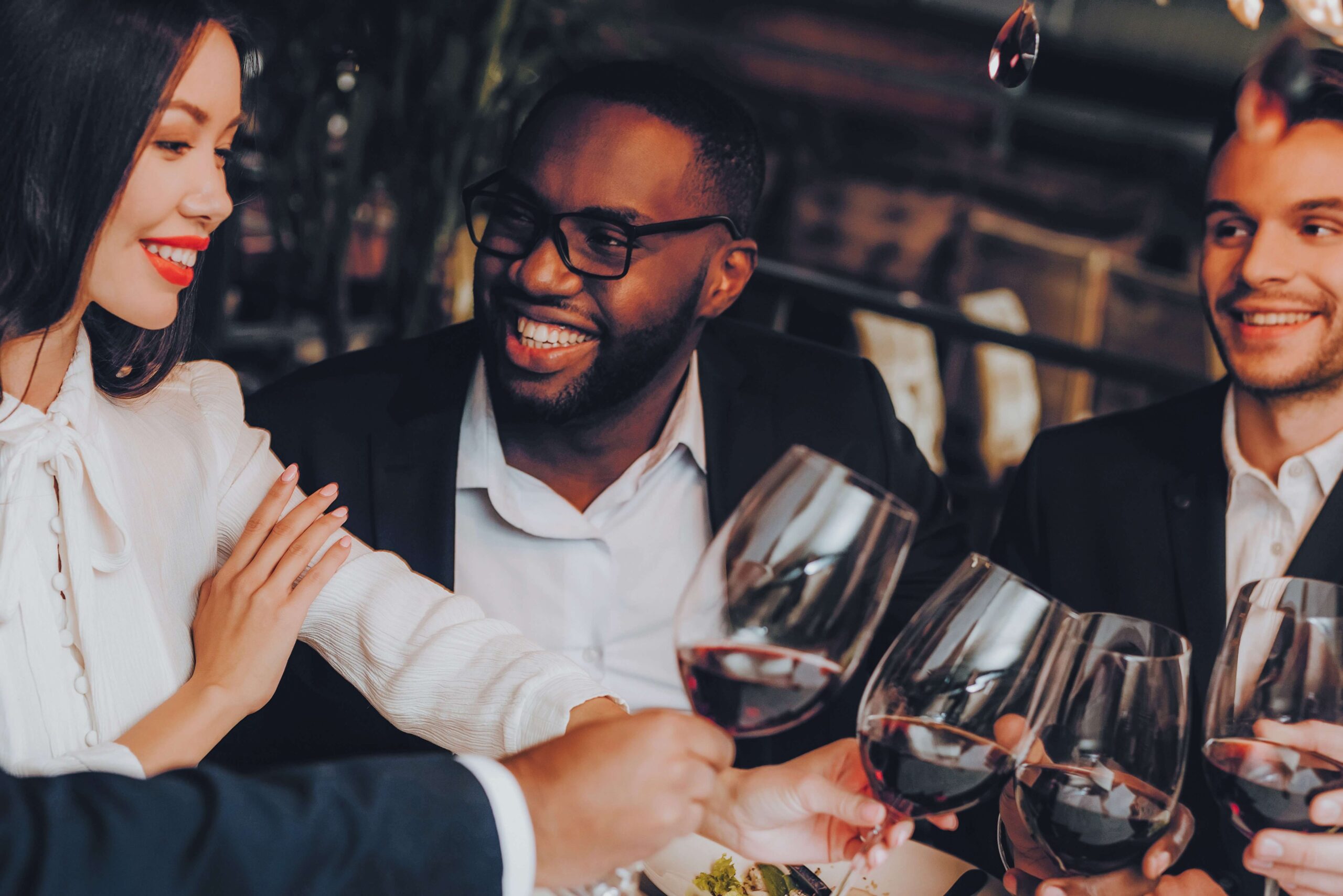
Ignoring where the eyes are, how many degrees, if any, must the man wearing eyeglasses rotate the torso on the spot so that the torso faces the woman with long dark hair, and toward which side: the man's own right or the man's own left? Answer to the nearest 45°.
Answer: approximately 45° to the man's own right

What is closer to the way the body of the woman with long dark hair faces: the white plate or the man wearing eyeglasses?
the white plate

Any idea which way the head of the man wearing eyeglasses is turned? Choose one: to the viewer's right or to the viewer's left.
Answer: to the viewer's left

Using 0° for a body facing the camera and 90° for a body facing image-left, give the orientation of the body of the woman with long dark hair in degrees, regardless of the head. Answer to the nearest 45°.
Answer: approximately 315°

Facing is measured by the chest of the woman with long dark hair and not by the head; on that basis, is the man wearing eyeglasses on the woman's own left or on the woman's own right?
on the woman's own left
